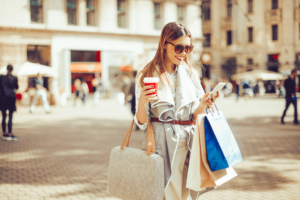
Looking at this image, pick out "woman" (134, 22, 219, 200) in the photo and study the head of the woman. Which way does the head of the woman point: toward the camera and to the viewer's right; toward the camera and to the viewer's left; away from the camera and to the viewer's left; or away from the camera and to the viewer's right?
toward the camera and to the viewer's right

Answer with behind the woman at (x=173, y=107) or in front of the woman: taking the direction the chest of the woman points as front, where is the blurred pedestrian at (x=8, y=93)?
behind

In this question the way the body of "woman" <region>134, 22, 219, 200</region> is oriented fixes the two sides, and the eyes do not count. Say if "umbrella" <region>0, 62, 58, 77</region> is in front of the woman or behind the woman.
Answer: behind
